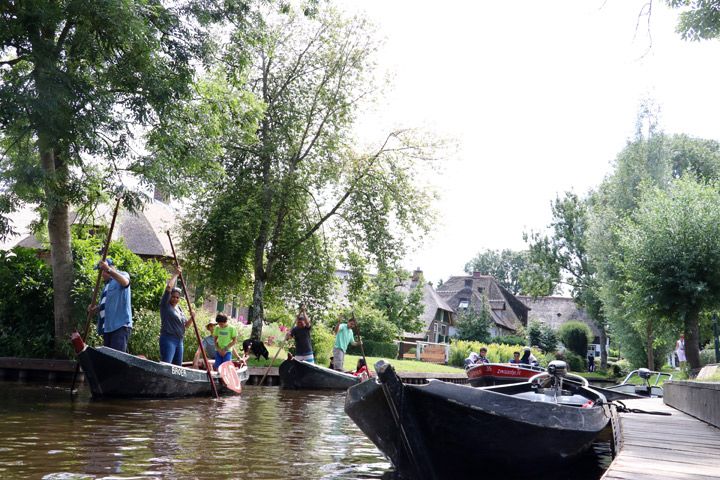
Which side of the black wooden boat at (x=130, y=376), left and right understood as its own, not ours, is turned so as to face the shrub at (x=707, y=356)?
back

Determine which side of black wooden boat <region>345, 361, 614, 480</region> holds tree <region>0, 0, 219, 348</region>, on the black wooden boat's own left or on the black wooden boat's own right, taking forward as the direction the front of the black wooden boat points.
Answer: on the black wooden boat's own right

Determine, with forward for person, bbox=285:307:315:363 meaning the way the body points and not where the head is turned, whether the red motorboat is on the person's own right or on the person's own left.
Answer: on the person's own left

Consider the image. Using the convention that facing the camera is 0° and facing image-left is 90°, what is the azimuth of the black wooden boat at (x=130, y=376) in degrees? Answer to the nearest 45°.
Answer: approximately 45°

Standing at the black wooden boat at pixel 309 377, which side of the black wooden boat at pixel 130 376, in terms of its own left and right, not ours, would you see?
back

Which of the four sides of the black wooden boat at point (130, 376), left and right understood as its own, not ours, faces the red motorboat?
back
